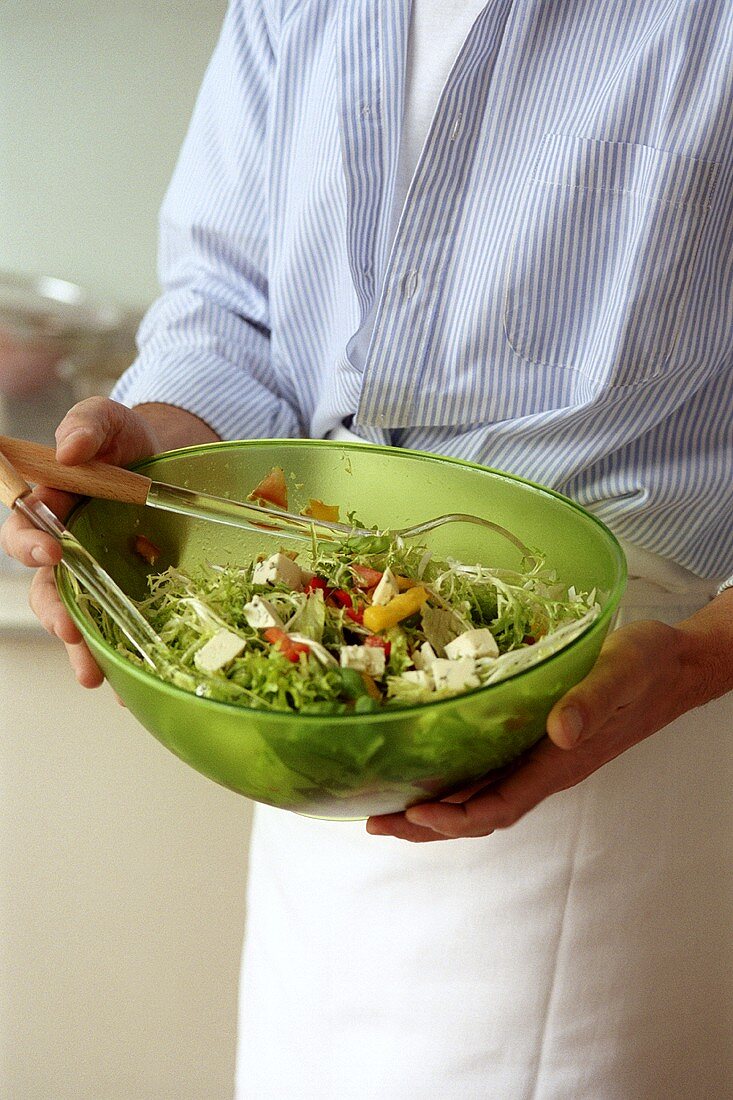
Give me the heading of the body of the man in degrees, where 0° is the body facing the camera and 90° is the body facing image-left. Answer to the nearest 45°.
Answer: approximately 45°

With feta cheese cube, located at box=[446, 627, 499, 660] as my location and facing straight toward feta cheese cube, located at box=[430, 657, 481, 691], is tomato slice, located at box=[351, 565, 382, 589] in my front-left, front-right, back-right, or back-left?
back-right
